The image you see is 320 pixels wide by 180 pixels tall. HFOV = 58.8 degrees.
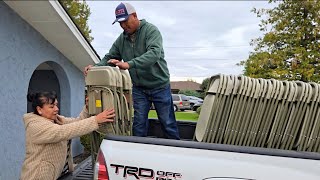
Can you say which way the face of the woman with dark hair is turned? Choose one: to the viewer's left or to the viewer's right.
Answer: to the viewer's right

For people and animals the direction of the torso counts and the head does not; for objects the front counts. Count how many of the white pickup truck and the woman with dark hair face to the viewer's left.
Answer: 0

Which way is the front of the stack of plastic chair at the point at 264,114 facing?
to the viewer's left

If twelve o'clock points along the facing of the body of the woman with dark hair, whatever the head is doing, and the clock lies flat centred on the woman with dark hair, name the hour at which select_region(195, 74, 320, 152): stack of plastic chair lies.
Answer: The stack of plastic chair is roughly at 1 o'clock from the woman with dark hair.

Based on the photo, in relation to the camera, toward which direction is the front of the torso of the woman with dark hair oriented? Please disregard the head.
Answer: to the viewer's right

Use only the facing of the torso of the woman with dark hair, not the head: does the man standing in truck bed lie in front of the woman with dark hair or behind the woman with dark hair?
in front
